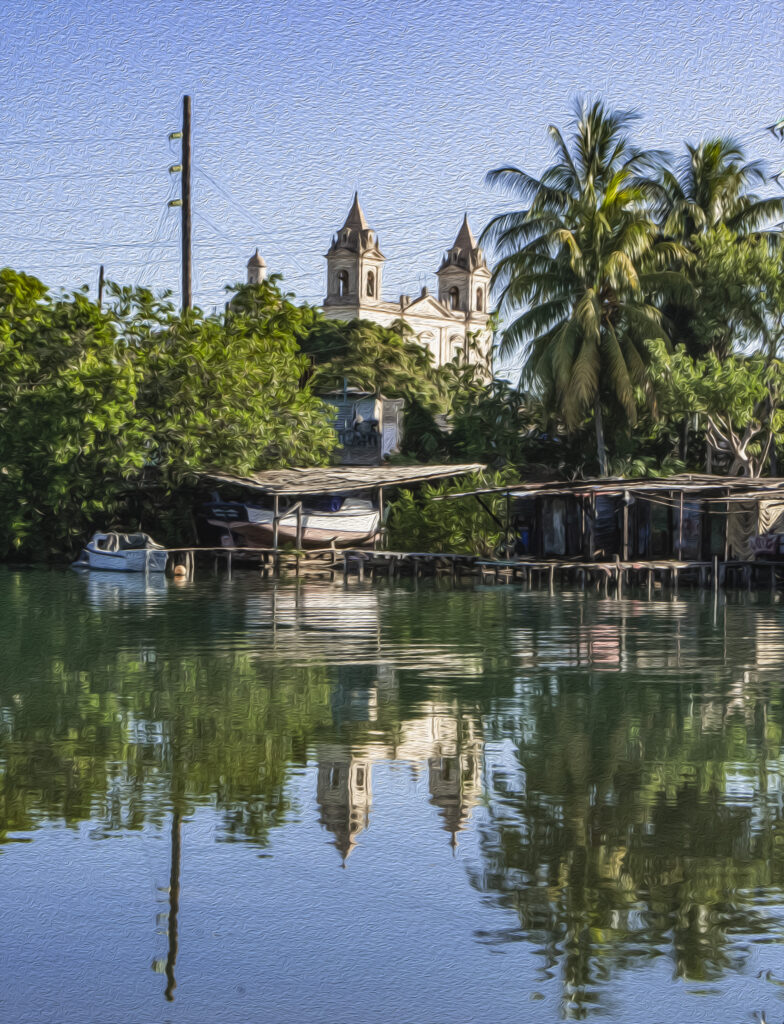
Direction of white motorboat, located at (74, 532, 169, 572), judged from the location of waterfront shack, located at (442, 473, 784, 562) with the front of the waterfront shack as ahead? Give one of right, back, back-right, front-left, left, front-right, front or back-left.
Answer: right

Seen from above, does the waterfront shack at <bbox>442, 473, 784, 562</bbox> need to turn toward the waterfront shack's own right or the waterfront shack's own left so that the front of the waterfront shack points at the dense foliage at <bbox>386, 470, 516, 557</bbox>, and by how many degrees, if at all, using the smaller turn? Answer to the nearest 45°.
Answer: approximately 90° to the waterfront shack's own right

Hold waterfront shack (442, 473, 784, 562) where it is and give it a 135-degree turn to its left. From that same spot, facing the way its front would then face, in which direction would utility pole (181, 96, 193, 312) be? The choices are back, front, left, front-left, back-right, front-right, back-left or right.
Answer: back-left

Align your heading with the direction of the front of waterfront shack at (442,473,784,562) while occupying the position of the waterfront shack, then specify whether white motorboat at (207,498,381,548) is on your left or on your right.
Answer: on your right

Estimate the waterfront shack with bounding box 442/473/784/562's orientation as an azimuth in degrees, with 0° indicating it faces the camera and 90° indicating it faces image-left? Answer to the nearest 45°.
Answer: approximately 0°

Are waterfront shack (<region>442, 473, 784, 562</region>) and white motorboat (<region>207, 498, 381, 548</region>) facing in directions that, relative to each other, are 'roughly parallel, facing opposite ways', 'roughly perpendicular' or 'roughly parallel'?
roughly perpendicular
